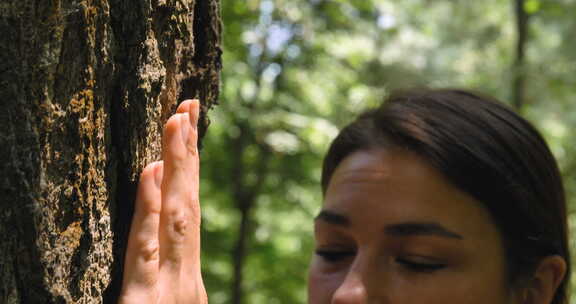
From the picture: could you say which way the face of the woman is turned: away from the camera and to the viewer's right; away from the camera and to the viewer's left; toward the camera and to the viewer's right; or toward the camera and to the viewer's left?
toward the camera and to the viewer's left
